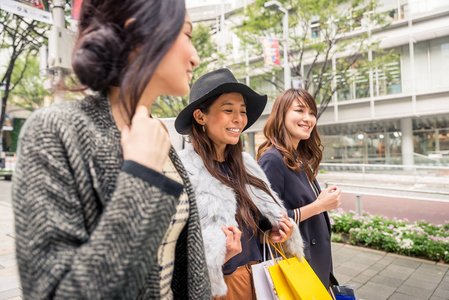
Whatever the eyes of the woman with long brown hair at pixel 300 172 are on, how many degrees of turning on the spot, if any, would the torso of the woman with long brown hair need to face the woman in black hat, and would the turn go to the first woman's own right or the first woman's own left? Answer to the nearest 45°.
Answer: approximately 90° to the first woman's own right

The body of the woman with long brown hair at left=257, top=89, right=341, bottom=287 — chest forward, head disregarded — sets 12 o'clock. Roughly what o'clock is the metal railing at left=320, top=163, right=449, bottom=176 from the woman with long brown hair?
The metal railing is roughly at 8 o'clock from the woman with long brown hair.

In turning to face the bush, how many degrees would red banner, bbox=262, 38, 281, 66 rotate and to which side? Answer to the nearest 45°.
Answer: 0° — it already faces it

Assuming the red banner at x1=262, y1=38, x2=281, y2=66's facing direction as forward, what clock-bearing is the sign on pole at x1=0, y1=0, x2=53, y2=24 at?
The sign on pole is roughly at 1 o'clock from the red banner.

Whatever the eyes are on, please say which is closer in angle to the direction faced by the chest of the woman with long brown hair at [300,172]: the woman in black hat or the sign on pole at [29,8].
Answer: the woman in black hat

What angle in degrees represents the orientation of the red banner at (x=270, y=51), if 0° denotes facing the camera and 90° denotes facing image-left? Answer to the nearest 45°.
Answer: approximately 0°
